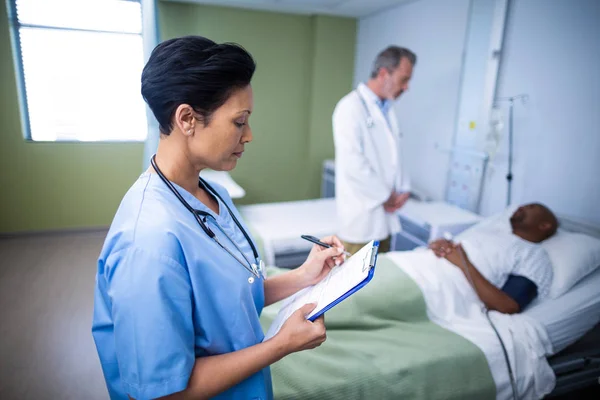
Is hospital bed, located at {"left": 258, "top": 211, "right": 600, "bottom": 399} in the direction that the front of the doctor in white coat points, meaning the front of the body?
yes

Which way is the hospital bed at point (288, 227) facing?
to the viewer's left

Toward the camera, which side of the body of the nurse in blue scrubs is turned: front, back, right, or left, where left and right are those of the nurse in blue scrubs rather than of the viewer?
right

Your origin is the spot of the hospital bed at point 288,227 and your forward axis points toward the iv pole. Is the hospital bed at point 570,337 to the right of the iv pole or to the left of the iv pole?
right

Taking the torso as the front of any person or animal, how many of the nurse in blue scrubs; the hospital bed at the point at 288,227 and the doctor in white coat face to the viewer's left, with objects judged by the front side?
1

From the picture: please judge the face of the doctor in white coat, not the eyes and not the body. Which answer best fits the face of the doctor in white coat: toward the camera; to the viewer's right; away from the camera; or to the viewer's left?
to the viewer's right

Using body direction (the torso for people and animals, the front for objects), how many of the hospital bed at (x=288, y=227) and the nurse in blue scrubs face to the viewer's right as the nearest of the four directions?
1

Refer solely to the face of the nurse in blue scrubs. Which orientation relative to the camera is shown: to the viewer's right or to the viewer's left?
to the viewer's right

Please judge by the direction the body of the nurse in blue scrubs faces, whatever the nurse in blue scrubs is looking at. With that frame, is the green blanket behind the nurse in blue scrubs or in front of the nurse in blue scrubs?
in front

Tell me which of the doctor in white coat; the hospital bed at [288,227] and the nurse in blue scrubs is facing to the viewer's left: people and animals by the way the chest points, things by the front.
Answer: the hospital bed

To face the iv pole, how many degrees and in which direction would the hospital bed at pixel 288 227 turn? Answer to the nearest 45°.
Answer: approximately 180°

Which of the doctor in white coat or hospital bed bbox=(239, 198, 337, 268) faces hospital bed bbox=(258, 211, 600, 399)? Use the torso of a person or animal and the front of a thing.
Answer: the doctor in white coat

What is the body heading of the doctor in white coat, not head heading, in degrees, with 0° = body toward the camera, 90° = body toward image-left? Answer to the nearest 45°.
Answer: approximately 315°
